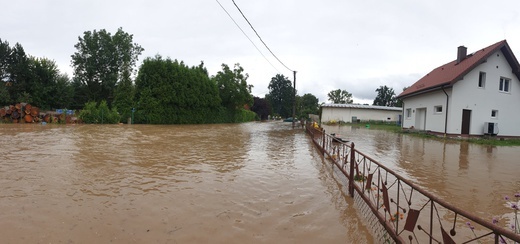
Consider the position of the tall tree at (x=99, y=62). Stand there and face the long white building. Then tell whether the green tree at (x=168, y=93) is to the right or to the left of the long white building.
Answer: right

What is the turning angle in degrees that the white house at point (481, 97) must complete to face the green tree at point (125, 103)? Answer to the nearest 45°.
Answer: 0° — it already faces it

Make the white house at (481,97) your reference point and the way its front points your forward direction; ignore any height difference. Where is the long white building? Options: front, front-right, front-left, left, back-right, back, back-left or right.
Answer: right

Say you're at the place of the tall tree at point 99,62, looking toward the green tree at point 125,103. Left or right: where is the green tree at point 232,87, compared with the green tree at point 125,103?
left

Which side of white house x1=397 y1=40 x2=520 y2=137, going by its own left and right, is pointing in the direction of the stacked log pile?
front

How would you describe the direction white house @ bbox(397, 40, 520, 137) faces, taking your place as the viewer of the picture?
facing the viewer and to the left of the viewer

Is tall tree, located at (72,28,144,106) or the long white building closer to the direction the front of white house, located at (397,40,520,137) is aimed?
the tall tree

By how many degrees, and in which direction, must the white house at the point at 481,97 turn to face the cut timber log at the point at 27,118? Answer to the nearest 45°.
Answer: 0° — it already faces it

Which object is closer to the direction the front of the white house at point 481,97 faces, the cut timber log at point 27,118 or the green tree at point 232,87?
the cut timber log

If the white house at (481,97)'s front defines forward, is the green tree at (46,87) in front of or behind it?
in front
